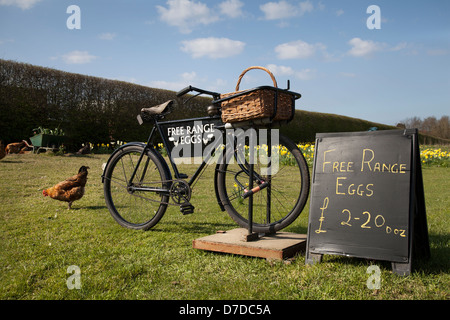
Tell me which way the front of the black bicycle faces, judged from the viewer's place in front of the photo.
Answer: facing the viewer and to the right of the viewer

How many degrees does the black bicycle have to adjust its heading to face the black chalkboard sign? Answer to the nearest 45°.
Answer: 0° — it already faces it
